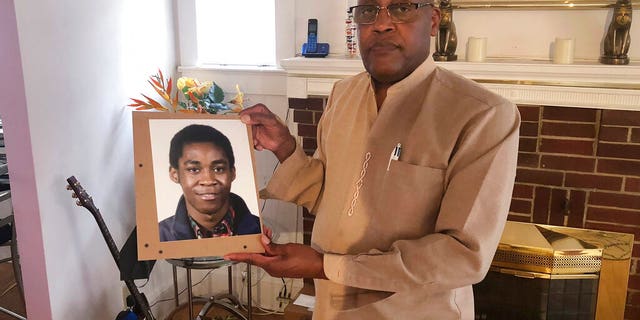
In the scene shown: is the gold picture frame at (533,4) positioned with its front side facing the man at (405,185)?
yes

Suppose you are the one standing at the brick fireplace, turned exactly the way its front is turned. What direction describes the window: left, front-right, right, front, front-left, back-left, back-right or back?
right

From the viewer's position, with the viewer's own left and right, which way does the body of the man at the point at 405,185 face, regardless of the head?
facing the viewer and to the left of the viewer

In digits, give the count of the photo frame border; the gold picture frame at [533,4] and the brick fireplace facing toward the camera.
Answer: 3

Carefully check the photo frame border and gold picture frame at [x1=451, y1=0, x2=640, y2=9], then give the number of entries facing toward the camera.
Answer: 2

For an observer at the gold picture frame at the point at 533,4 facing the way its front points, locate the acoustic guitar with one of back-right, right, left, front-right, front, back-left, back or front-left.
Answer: front-right

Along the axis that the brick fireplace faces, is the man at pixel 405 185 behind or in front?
in front

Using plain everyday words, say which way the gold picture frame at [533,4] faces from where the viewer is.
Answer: facing the viewer

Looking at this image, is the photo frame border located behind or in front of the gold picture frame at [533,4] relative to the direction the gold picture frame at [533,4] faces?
in front

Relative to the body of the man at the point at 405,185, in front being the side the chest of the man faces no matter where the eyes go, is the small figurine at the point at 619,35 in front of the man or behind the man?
behind

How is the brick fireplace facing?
toward the camera
